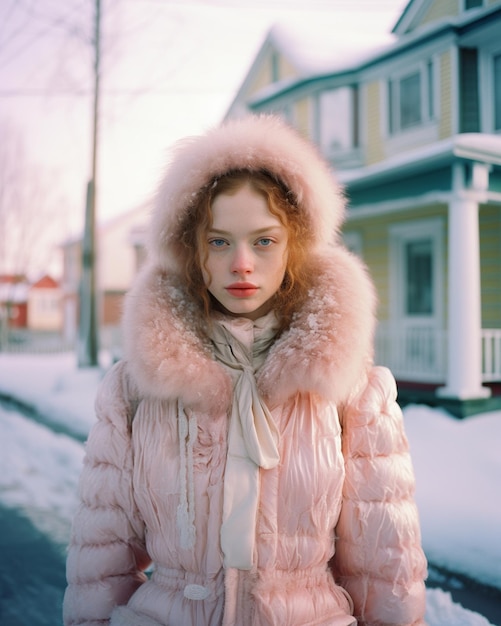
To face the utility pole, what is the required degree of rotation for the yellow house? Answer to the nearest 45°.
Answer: approximately 45° to its right

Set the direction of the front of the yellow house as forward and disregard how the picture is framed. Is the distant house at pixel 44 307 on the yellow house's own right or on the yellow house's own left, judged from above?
on the yellow house's own right

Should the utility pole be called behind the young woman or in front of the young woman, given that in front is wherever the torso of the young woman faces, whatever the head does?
behind

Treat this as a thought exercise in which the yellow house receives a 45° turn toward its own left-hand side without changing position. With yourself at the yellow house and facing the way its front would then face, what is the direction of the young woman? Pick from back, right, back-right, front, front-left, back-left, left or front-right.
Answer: front

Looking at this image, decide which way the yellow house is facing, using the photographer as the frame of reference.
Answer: facing the viewer and to the left of the viewer

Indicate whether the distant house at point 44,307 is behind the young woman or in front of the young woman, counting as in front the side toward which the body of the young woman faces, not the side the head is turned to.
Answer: behind

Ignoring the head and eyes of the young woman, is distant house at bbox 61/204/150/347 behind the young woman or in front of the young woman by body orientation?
behind

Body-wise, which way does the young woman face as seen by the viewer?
toward the camera

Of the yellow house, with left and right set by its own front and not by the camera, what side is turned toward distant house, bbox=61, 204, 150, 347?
right
